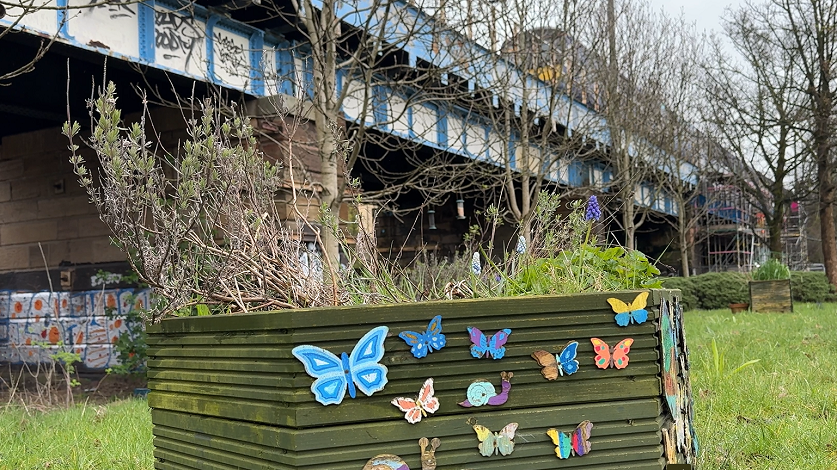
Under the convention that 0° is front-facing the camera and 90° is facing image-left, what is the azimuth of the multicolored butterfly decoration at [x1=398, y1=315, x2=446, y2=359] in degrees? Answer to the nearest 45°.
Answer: approximately 0°

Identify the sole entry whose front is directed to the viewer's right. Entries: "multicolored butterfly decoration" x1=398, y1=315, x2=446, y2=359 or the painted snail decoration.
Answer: the painted snail decoration

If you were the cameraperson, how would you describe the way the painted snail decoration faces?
facing to the right of the viewer

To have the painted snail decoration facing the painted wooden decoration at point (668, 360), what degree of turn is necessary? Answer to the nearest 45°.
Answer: approximately 45° to its left

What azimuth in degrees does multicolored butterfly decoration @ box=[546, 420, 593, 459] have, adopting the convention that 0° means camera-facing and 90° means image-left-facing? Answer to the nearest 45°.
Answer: approximately 0°

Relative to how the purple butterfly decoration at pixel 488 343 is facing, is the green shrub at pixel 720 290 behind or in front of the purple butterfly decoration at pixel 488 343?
behind
